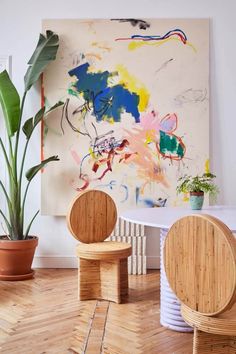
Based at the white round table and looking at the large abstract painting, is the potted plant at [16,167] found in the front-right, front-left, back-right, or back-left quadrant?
front-left

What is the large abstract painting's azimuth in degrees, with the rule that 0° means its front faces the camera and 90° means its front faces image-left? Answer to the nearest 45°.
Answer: approximately 0°

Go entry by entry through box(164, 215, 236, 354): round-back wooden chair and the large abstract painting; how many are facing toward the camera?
1

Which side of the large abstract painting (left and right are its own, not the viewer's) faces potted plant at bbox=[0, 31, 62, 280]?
right

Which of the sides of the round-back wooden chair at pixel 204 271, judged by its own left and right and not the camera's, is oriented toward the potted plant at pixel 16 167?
left

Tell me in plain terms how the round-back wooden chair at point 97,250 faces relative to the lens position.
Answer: facing the viewer and to the right of the viewer

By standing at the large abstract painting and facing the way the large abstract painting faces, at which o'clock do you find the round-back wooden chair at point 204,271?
The round-back wooden chair is roughly at 12 o'clock from the large abstract painting.

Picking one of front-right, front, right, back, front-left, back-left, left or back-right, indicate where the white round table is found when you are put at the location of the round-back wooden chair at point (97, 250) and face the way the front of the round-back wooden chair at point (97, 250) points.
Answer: front

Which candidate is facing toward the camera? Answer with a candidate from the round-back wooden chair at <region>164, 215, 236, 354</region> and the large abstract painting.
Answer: the large abstract painting

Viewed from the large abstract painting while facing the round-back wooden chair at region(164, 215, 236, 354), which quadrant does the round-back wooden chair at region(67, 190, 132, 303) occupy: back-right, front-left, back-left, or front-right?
front-right

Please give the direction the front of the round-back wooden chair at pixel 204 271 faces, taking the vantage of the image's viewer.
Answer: facing away from the viewer and to the right of the viewer

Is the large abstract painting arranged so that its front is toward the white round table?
yes
